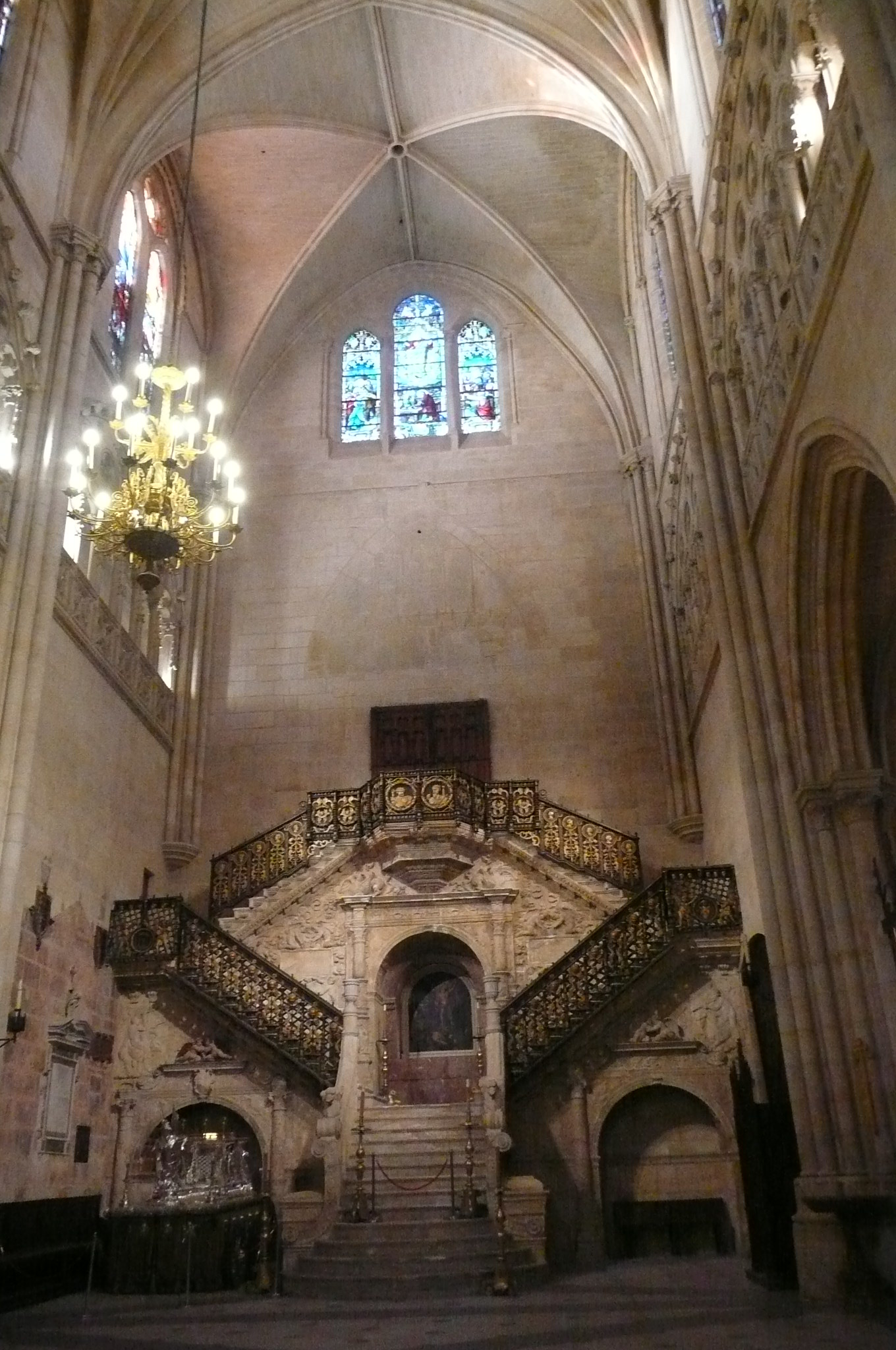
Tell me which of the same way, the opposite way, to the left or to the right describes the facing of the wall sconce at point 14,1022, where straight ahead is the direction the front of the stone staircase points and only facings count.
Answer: to the left

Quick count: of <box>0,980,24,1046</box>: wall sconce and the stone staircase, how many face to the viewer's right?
1

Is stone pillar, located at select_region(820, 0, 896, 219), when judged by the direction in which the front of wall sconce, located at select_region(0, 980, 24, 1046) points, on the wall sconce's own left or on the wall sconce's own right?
on the wall sconce's own right

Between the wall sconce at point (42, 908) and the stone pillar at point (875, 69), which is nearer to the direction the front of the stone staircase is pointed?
the stone pillar

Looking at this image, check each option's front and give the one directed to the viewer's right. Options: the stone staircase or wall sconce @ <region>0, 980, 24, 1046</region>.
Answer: the wall sconce

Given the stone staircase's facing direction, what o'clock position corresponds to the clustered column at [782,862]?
The clustered column is roughly at 10 o'clock from the stone staircase.

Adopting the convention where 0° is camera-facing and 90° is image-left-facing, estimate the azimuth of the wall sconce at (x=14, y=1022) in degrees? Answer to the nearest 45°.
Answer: approximately 270°

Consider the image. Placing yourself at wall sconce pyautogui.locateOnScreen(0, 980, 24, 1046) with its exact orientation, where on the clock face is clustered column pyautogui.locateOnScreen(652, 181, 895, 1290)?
The clustered column is roughly at 1 o'clock from the wall sconce.

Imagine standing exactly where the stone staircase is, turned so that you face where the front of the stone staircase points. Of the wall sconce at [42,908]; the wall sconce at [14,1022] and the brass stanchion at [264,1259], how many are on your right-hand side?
3
